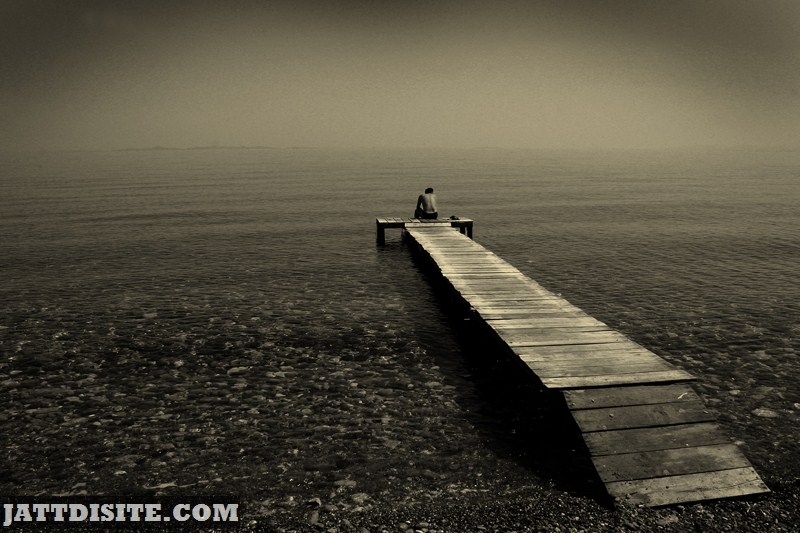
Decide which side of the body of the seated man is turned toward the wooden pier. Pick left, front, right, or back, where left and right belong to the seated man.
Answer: back

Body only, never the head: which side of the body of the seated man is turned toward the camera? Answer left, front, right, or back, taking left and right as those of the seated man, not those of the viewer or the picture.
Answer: back

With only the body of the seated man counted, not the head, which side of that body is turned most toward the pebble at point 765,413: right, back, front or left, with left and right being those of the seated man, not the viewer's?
back
